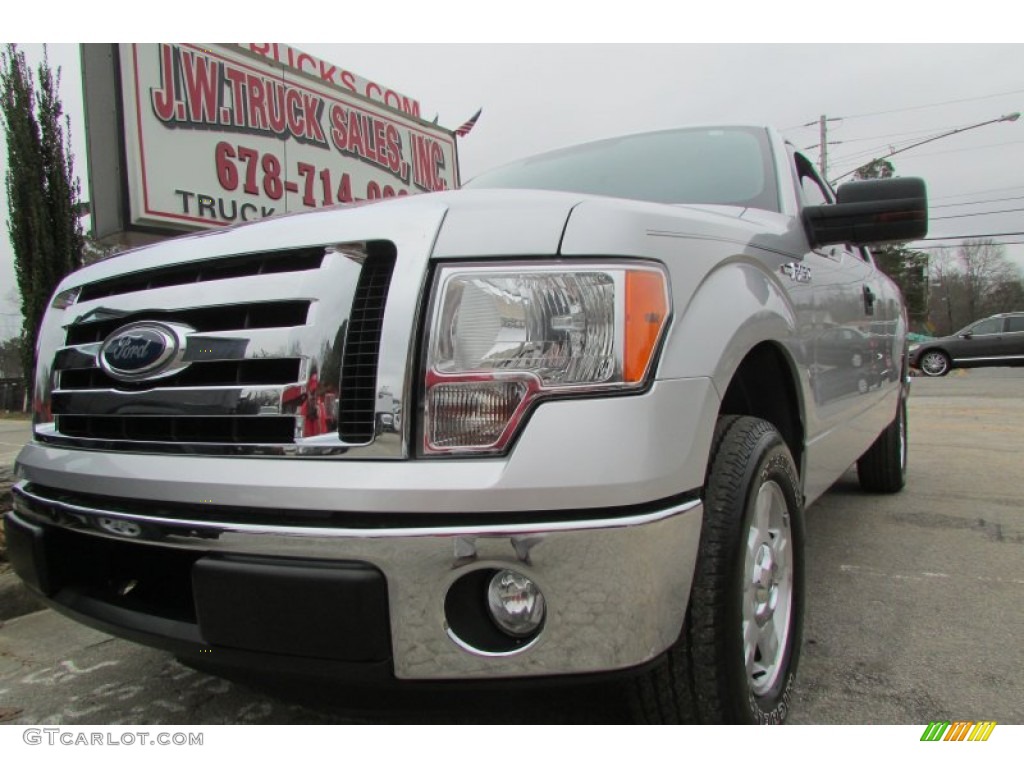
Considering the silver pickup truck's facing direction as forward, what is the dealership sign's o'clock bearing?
The dealership sign is roughly at 4 o'clock from the silver pickup truck.

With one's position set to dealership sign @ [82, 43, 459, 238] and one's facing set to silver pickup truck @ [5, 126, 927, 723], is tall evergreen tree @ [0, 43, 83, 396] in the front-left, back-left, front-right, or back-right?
back-right

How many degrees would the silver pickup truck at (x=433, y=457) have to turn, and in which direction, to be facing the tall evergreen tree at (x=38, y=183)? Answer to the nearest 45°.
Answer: approximately 90° to its right

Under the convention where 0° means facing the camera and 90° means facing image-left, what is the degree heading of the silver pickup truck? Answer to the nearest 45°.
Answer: approximately 45°

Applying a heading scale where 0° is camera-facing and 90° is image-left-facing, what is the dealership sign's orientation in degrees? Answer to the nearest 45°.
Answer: approximately 315°

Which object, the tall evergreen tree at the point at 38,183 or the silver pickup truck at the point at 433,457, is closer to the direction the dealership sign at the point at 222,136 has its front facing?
the silver pickup truck

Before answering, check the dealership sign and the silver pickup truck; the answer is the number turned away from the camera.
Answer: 0
